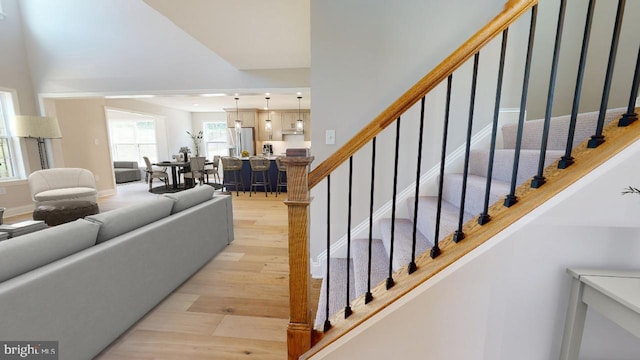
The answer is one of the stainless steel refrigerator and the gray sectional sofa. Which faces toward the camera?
the stainless steel refrigerator

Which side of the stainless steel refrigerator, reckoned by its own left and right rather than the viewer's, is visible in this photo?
front

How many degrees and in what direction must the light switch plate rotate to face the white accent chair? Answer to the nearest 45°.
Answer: approximately 90° to its right

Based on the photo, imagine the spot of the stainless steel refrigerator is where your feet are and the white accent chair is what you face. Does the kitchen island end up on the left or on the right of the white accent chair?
left

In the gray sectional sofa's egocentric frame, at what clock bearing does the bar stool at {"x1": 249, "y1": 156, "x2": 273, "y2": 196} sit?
The bar stool is roughly at 3 o'clock from the gray sectional sofa.

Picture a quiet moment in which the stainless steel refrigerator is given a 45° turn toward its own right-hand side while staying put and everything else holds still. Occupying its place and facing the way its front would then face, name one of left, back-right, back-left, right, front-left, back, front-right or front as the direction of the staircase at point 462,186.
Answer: front-left

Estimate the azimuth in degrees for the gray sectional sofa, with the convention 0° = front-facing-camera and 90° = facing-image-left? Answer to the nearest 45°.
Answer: approximately 135°

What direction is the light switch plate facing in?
toward the camera

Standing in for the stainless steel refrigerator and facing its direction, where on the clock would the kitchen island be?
The kitchen island is roughly at 12 o'clock from the stainless steel refrigerator.

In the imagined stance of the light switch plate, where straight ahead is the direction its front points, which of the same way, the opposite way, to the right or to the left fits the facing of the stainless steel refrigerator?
the same way

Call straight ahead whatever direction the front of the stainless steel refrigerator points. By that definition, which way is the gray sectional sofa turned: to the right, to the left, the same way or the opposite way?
to the right

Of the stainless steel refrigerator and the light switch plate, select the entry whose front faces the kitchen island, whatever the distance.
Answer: the stainless steel refrigerator
